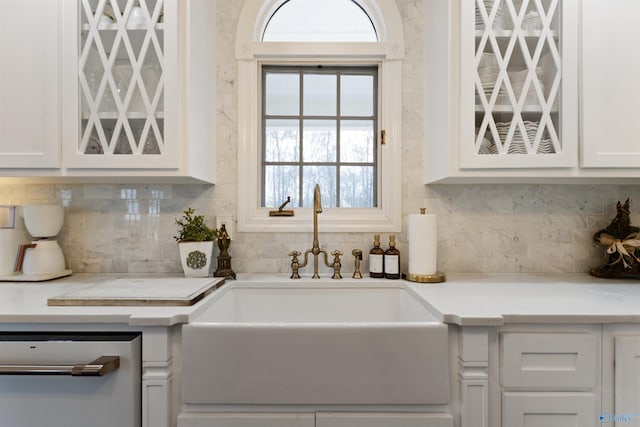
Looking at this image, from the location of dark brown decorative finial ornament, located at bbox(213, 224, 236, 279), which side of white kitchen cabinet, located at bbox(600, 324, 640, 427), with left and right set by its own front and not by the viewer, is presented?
right

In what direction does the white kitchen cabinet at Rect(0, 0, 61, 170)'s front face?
toward the camera

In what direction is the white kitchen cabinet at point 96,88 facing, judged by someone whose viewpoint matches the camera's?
facing the viewer

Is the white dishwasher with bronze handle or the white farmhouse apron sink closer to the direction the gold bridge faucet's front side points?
the white farmhouse apron sink

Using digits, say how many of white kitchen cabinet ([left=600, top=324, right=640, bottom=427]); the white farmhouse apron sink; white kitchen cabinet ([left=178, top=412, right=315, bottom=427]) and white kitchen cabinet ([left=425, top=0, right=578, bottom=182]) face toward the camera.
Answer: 4

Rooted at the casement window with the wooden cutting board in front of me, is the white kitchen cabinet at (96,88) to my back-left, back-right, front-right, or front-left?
front-right

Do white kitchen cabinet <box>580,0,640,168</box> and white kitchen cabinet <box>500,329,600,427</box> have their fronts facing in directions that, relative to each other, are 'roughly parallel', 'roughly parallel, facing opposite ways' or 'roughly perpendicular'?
roughly parallel

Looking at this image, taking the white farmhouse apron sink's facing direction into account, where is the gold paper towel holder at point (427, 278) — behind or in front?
behind

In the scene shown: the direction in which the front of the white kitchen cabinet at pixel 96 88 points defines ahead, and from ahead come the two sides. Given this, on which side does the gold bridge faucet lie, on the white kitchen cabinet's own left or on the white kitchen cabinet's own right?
on the white kitchen cabinet's own left

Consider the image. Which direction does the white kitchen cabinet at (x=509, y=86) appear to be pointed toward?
toward the camera

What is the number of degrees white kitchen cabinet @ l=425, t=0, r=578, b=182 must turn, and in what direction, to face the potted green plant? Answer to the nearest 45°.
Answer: approximately 90° to its right

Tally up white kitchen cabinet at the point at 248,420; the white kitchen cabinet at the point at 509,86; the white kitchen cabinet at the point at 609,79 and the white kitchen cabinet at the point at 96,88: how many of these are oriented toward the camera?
4

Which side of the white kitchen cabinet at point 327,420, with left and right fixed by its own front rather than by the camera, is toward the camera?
front
